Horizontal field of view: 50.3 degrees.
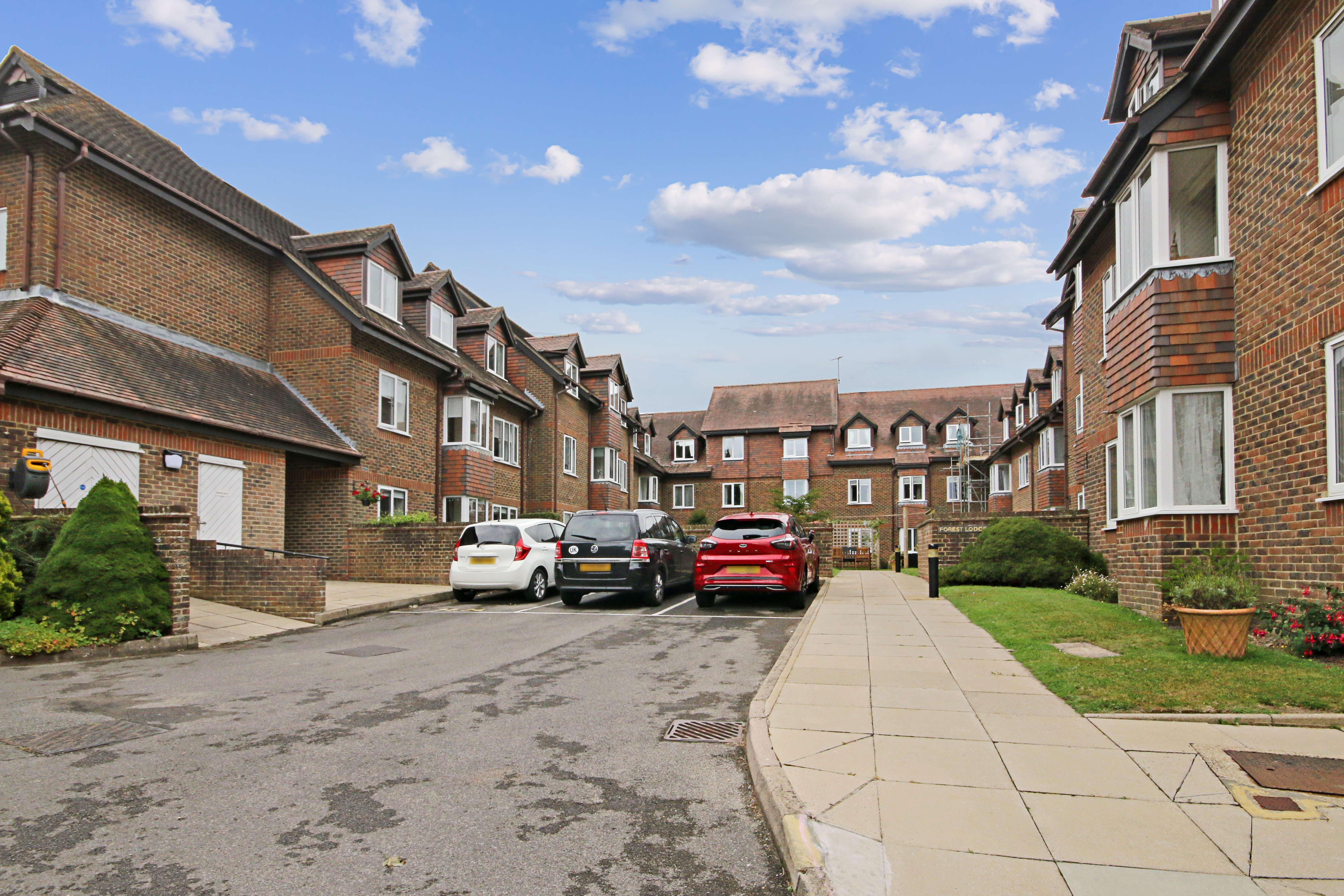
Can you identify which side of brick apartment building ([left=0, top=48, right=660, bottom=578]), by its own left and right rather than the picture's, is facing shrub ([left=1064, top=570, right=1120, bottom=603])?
front

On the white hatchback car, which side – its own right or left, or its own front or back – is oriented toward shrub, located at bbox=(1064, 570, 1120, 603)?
right

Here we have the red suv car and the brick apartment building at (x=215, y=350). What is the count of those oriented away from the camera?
1

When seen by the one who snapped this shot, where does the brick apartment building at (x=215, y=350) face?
facing the viewer and to the right of the viewer

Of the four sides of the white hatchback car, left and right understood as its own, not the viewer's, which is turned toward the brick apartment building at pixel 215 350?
left

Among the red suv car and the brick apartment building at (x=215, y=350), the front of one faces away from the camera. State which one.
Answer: the red suv car

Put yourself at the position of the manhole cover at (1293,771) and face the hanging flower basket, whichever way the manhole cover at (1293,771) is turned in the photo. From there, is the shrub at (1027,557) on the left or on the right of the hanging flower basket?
right

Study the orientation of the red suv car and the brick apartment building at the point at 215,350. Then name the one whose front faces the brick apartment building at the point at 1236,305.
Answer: the brick apartment building at the point at 215,350

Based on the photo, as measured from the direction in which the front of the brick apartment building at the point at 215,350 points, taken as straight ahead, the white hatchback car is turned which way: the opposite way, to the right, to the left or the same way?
to the left

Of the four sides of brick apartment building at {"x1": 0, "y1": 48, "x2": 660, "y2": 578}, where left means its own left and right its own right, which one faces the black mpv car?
front

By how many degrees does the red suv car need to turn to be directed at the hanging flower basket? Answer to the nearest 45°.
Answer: approximately 45° to its left

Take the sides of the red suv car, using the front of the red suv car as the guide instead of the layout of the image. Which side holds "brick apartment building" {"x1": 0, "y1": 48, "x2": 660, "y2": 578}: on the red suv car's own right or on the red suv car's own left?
on the red suv car's own left

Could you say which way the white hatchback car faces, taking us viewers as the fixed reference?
facing away from the viewer and to the right of the viewer

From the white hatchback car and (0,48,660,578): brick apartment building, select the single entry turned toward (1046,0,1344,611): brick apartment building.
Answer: (0,48,660,578): brick apartment building

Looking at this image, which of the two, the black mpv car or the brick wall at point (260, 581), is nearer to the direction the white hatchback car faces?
the black mpv car

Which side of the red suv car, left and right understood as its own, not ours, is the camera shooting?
back

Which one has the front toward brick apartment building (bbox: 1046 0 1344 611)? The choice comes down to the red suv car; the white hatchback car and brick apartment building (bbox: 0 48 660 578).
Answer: brick apartment building (bbox: 0 48 660 578)
